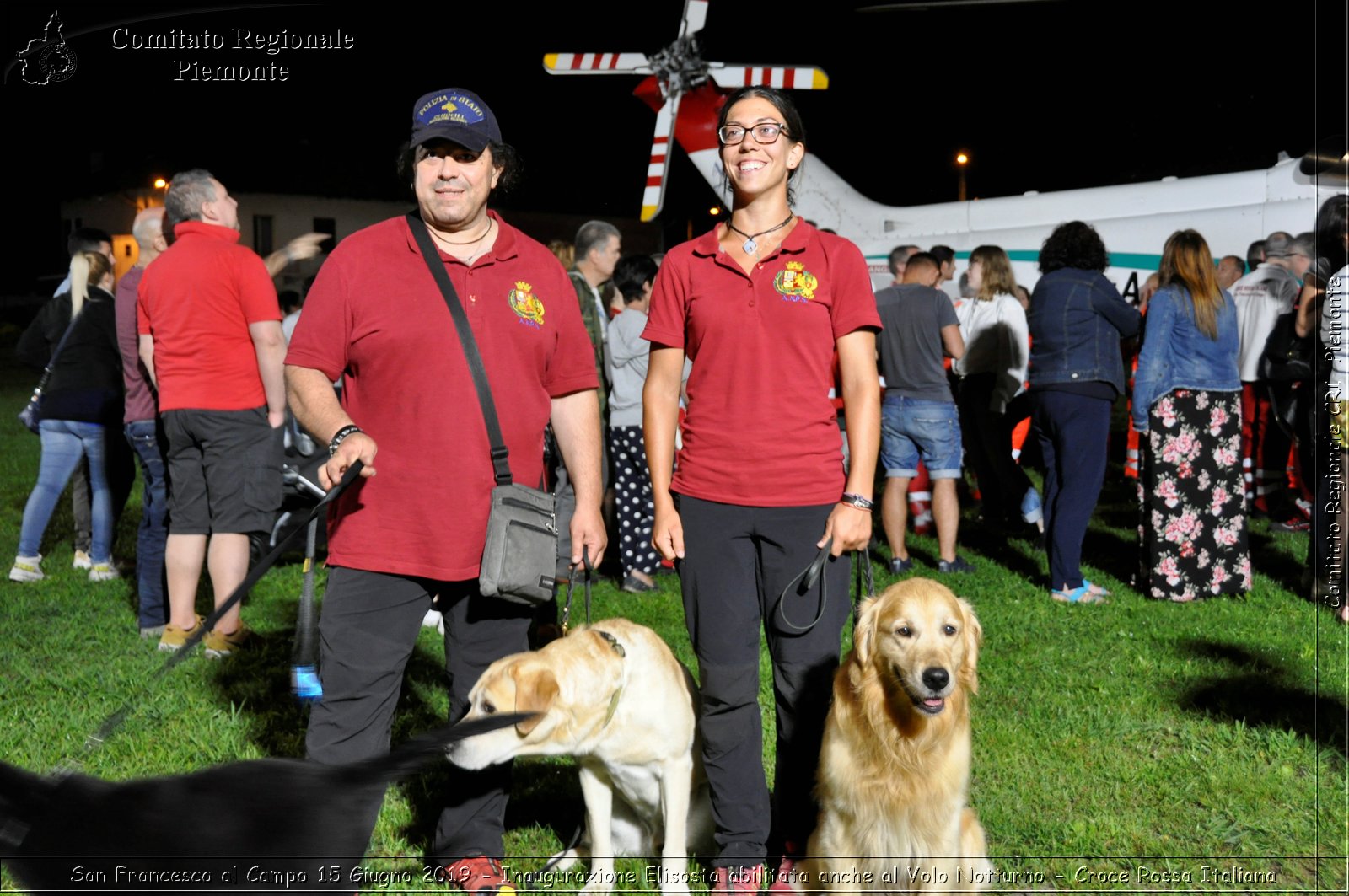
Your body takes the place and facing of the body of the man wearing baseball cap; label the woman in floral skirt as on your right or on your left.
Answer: on your left

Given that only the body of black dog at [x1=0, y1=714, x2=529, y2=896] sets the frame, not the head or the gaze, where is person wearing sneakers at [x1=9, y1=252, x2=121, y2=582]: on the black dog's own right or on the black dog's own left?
on the black dog's own right

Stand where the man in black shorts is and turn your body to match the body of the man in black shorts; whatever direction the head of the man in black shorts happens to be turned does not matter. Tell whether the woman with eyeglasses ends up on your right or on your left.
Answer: on your right

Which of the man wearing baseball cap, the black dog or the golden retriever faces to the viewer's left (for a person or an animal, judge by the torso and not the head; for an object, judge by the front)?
the black dog

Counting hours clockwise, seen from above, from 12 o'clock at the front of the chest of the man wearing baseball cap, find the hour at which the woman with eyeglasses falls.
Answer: The woman with eyeglasses is roughly at 9 o'clock from the man wearing baseball cap.

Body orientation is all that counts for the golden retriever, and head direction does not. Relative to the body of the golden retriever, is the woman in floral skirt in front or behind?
behind

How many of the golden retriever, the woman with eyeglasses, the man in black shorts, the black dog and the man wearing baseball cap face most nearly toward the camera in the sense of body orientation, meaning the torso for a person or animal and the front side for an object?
3

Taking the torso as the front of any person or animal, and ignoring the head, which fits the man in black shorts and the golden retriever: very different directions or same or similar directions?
very different directions

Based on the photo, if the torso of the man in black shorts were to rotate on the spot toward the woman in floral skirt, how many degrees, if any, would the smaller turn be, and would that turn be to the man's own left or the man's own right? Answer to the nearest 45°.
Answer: approximately 45° to the man's own right

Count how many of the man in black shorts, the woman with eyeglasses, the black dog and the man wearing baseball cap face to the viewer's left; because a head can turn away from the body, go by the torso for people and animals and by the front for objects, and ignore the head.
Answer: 1

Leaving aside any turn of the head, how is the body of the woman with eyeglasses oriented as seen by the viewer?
toward the camera

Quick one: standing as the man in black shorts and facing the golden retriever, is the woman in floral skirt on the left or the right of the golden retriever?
left

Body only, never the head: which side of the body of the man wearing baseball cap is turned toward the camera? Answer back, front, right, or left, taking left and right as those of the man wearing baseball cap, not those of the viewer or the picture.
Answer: front

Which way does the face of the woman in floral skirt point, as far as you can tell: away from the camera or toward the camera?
away from the camera

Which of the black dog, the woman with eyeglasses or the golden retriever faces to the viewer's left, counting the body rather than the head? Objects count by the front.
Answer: the black dog

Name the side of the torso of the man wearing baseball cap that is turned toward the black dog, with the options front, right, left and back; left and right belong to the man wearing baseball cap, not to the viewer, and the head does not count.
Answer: front
